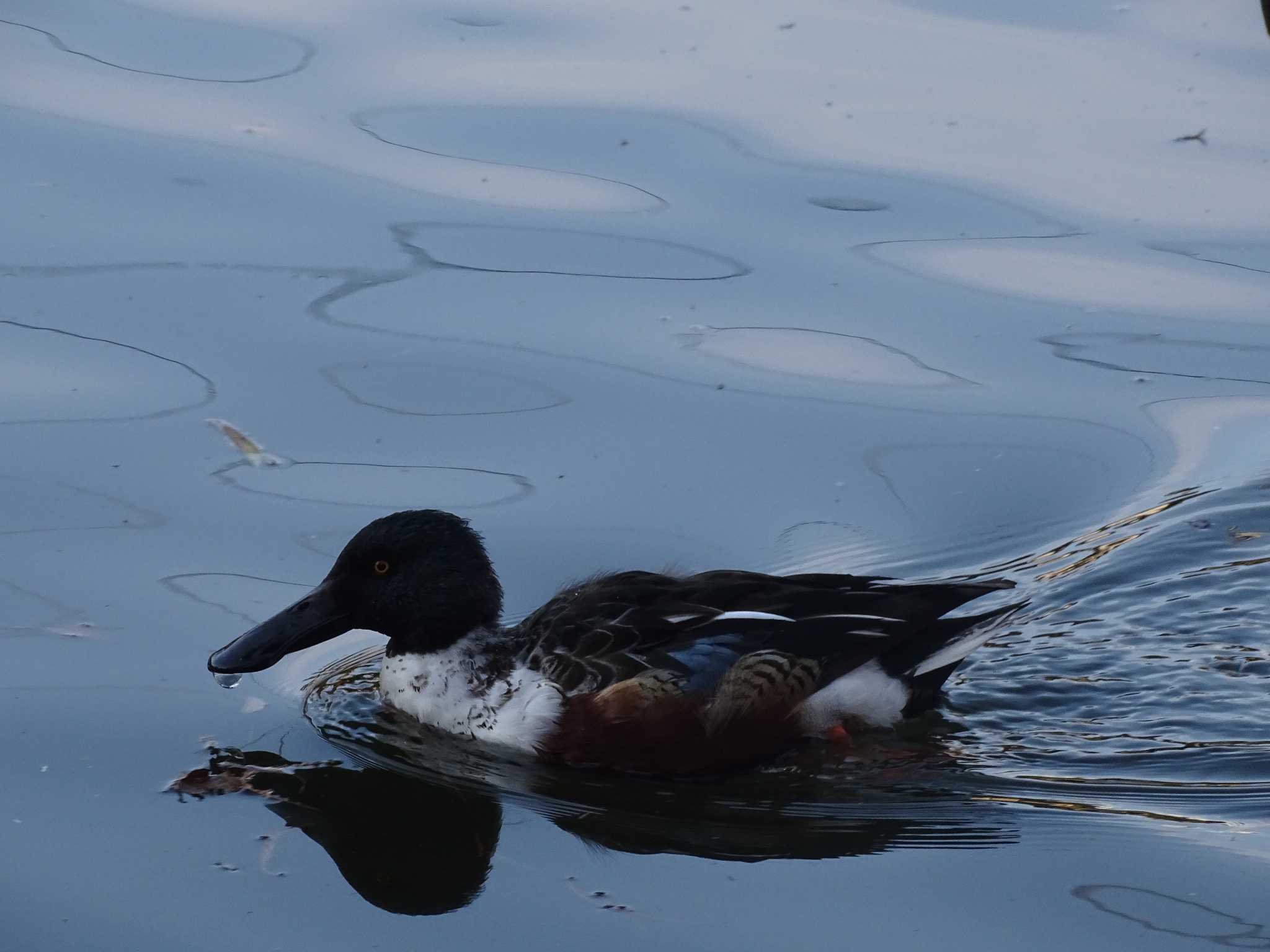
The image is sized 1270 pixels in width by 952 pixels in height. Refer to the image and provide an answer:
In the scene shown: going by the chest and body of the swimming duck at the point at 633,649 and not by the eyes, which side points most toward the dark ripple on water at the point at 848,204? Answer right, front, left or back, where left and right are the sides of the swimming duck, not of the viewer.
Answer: right

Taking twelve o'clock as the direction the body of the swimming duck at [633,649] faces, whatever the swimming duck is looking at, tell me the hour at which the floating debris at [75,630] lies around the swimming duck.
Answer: The floating debris is roughly at 12 o'clock from the swimming duck.

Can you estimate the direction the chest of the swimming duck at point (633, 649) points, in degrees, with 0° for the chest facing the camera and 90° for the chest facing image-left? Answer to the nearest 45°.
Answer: approximately 90°
